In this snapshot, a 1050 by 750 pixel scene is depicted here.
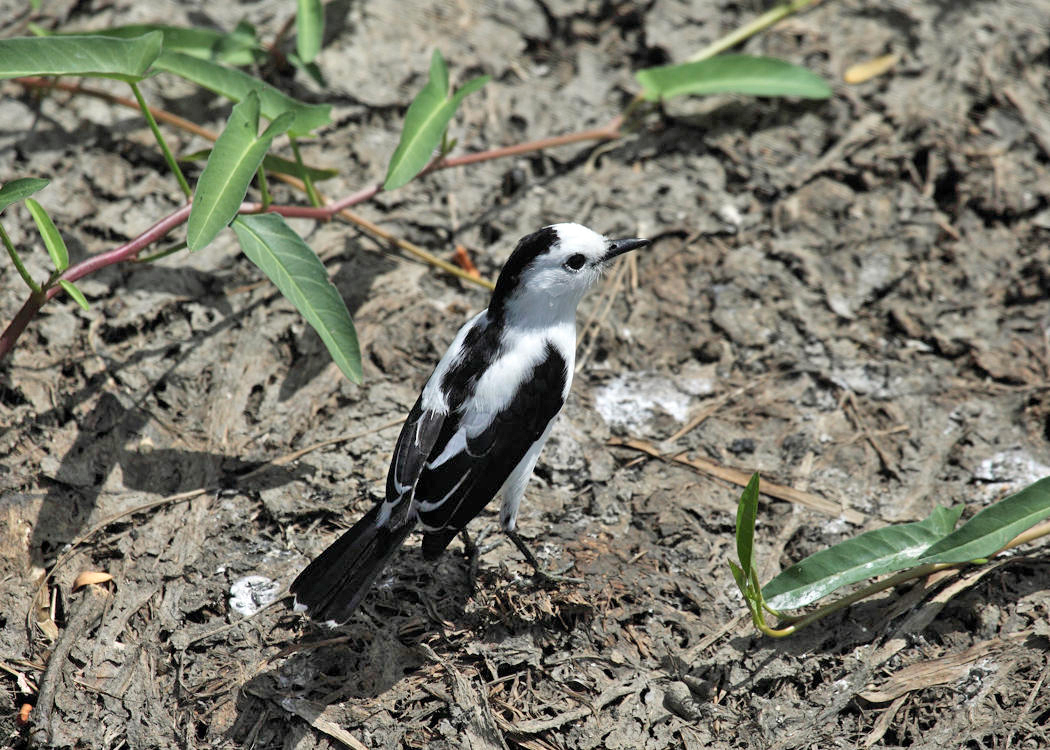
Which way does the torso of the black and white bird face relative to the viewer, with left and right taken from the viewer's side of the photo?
facing away from the viewer and to the right of the viewer

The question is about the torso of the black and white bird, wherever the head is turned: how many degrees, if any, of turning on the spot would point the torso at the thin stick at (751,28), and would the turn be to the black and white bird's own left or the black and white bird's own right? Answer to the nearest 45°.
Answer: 0° — it already faces it
